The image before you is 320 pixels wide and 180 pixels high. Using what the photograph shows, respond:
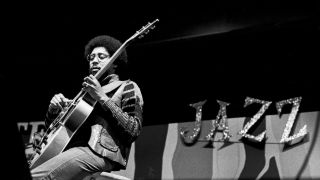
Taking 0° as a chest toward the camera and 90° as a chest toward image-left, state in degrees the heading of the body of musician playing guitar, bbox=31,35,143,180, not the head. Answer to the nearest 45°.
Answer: approximately 45°
